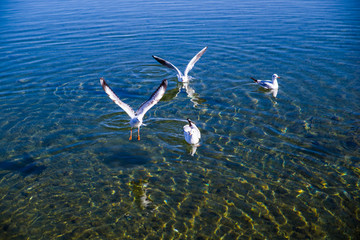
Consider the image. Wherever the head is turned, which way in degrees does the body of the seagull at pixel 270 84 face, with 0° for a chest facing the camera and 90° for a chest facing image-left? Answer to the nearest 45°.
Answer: approximately 270°

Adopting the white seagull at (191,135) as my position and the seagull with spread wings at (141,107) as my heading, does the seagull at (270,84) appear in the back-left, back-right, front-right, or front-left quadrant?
back-right

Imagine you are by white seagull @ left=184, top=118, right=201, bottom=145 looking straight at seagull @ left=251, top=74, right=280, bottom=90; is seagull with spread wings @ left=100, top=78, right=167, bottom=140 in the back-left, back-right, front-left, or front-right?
back-left

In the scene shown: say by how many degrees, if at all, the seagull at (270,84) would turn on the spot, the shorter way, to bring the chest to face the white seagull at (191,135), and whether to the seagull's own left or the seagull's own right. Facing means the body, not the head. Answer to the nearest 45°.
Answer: approximately 135° to the seagull's own right

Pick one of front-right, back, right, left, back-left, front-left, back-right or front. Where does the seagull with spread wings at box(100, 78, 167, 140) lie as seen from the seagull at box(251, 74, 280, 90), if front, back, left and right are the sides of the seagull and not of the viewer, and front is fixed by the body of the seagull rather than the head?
back-right
